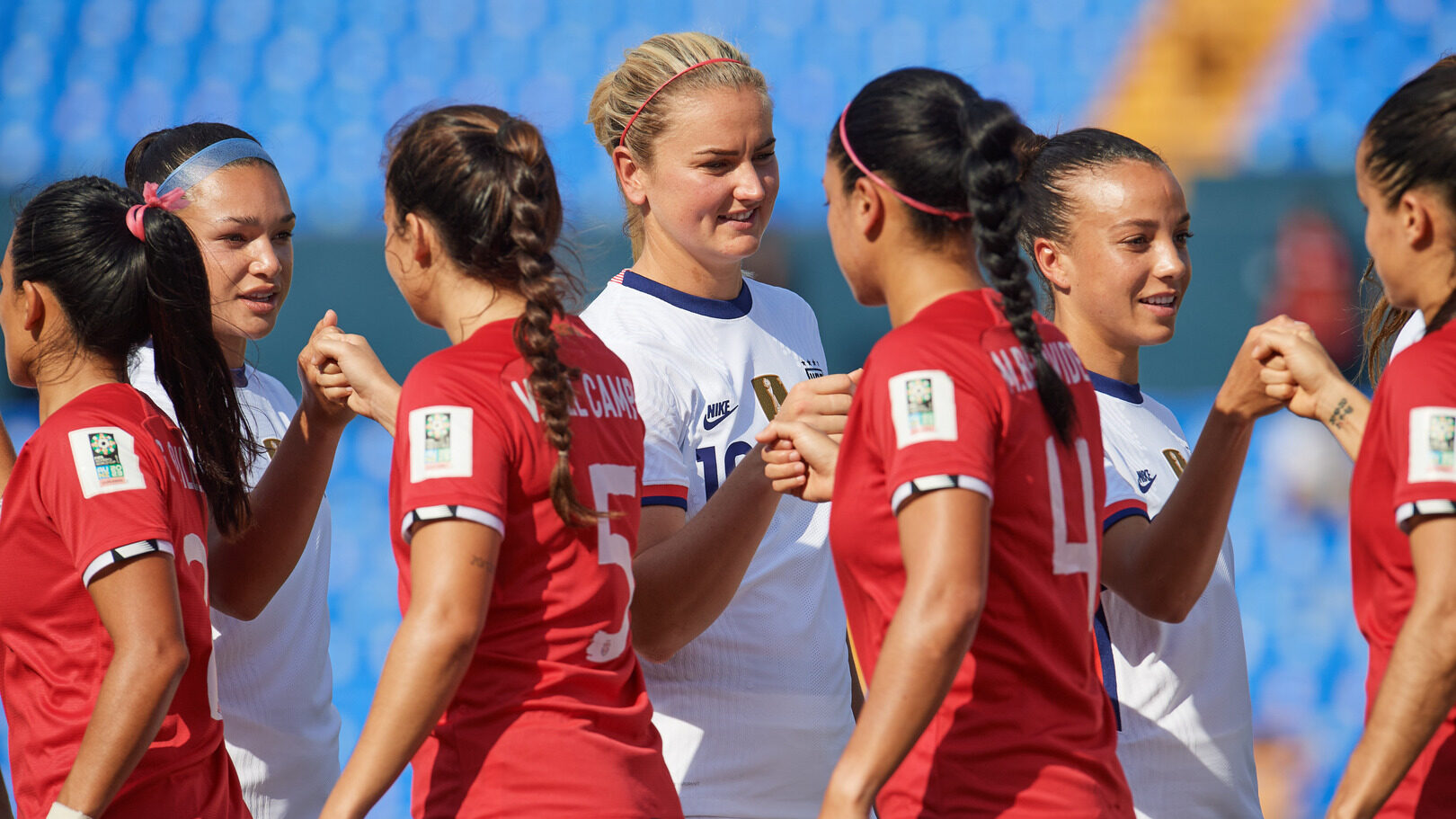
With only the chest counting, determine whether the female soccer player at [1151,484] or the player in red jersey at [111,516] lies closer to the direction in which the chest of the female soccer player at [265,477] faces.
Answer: the female soccer player

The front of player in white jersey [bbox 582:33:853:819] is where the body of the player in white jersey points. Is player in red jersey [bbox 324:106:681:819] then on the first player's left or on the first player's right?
on the first player's right

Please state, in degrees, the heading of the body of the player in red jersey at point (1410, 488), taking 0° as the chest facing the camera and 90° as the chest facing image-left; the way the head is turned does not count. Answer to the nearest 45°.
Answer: approximately 90°

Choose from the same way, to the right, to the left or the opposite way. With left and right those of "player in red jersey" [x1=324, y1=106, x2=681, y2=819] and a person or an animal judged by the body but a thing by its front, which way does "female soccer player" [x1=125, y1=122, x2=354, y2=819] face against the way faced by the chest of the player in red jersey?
the opposite way

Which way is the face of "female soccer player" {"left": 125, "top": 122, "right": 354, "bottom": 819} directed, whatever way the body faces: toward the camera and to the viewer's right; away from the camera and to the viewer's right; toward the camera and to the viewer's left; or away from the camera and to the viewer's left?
toward the camera and to the viewer's right

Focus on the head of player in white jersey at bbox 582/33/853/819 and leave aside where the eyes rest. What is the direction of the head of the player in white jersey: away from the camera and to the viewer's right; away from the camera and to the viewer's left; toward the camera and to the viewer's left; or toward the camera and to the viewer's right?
toward the camera and to the viewer's right

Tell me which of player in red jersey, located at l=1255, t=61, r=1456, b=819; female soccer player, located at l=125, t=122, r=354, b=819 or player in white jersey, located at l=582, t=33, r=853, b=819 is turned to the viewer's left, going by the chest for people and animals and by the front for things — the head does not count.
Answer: the player in red jersey

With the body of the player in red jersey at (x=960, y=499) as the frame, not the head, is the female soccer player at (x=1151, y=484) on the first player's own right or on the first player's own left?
on the first player's own right

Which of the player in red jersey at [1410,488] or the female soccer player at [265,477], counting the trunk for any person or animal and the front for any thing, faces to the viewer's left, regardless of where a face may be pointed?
the player in red jersey

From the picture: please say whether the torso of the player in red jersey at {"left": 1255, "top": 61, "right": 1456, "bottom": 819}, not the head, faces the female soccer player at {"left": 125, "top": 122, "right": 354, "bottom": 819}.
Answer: yes

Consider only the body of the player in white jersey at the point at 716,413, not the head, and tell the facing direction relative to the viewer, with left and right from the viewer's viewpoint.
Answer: facing the viewer and to the right of the viewer

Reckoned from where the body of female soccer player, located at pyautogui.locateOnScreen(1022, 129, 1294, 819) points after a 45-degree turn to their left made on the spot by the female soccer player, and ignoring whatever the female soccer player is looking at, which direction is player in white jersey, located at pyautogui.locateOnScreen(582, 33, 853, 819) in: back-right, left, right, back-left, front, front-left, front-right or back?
back
